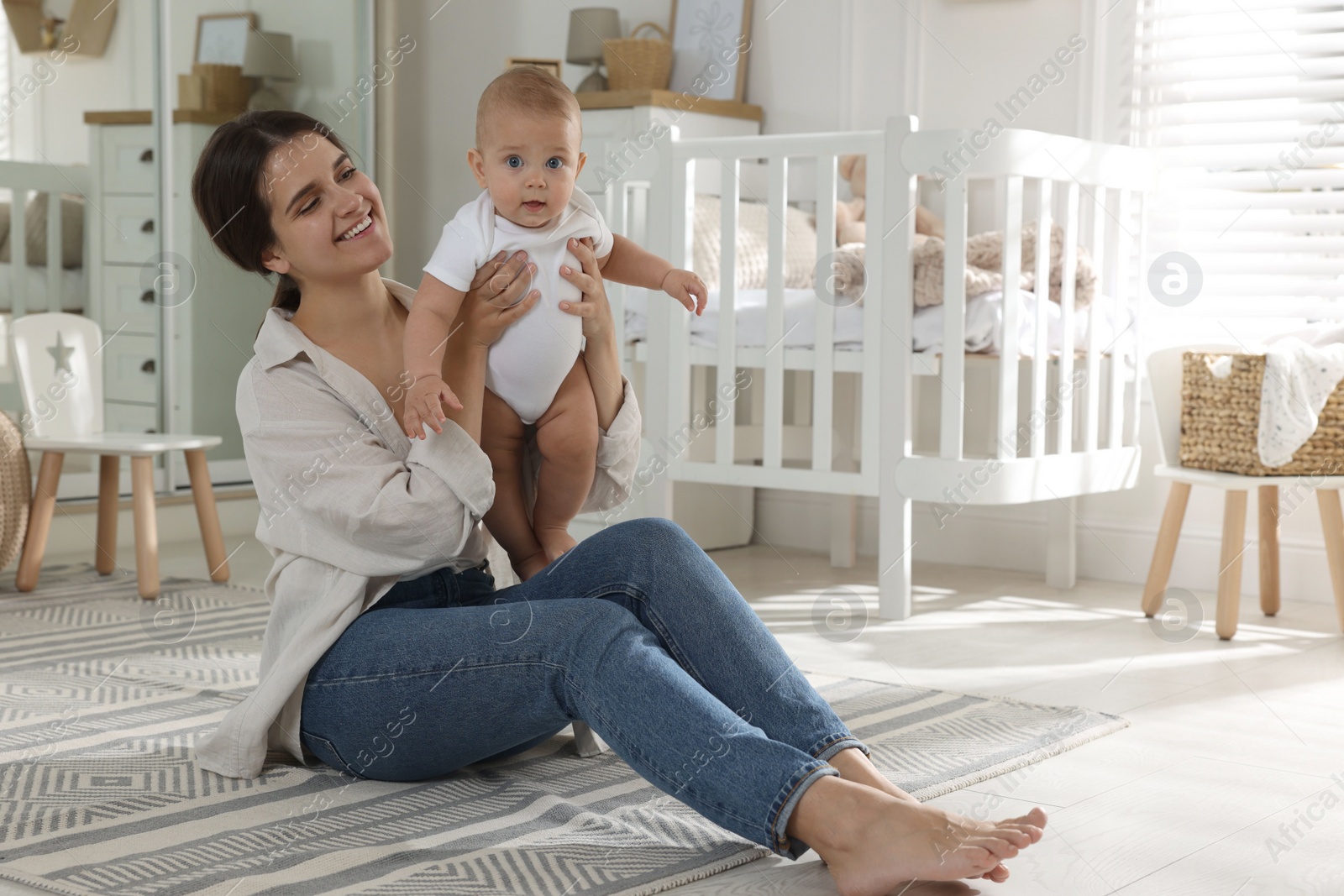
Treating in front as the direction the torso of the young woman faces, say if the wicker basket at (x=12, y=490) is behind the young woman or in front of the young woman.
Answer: behind

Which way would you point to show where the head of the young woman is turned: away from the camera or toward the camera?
toward the camera

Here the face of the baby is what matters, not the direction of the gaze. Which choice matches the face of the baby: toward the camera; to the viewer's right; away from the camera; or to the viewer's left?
toward the camera

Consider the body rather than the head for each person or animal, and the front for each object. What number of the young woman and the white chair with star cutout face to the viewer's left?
0

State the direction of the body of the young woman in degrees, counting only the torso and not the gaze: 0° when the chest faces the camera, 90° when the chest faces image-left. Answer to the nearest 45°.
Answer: approximately 315°

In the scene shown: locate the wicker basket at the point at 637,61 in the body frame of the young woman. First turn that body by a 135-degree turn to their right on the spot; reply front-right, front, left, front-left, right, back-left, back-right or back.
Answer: right

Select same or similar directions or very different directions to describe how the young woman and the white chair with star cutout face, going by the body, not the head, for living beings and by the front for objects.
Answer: same or similar directions

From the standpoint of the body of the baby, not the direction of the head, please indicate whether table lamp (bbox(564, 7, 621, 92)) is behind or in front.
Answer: behind

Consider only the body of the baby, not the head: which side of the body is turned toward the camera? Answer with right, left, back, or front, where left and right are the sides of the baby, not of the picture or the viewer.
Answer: front

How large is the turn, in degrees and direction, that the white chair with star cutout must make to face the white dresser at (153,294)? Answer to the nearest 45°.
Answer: approximately 135° to its left

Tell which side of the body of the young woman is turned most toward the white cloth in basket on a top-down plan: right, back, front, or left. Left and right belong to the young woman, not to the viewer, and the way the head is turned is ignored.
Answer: left

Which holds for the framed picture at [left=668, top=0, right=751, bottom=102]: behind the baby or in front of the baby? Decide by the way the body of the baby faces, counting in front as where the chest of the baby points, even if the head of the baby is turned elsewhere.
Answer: behind

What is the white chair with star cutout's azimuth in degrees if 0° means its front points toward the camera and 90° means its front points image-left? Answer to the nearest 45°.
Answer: approximately 315°

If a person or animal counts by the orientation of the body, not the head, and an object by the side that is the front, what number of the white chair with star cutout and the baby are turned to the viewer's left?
0
